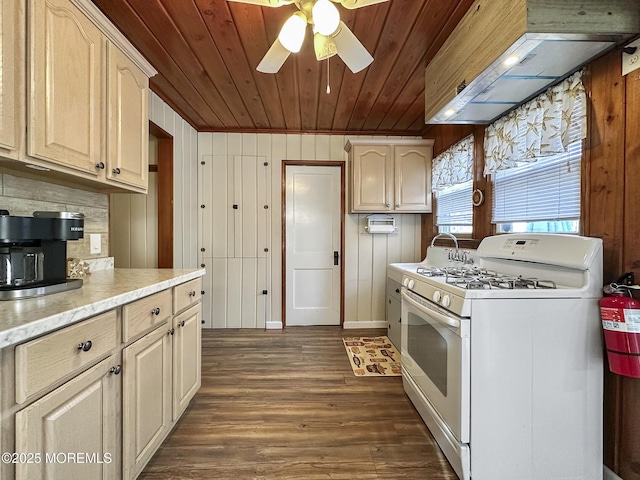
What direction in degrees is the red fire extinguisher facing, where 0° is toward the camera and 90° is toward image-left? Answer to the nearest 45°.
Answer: approximately 45°

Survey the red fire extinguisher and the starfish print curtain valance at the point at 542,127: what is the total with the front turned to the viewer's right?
0

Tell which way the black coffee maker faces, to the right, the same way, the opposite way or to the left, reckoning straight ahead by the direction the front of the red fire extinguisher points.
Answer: the opposite way

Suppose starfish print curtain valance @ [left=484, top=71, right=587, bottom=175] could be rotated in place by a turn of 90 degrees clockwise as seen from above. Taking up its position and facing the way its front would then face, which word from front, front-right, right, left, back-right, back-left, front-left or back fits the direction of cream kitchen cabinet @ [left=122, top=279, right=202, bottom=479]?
left

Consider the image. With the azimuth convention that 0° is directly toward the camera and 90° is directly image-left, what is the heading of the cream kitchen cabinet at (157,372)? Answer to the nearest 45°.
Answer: approximately 315°

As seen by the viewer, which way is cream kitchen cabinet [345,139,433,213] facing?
toward the camera

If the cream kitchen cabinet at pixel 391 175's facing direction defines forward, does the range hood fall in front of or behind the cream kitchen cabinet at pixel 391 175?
in front

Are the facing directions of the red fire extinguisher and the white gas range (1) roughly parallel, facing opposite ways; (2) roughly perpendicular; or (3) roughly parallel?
roughly parallel

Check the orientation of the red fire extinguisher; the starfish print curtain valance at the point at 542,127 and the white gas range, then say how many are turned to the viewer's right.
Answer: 0

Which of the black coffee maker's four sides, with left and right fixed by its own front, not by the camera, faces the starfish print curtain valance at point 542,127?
front

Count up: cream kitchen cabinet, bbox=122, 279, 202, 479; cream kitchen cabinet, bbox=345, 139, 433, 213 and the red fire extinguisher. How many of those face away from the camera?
0

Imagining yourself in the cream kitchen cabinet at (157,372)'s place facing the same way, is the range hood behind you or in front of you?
in front

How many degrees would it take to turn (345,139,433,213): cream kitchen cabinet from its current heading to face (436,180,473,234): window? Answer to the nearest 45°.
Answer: approximately 45° to its left

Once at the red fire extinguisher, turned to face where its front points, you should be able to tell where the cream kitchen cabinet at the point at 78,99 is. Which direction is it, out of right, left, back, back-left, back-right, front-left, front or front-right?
front

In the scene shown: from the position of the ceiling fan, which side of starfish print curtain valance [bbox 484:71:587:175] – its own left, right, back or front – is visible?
front
